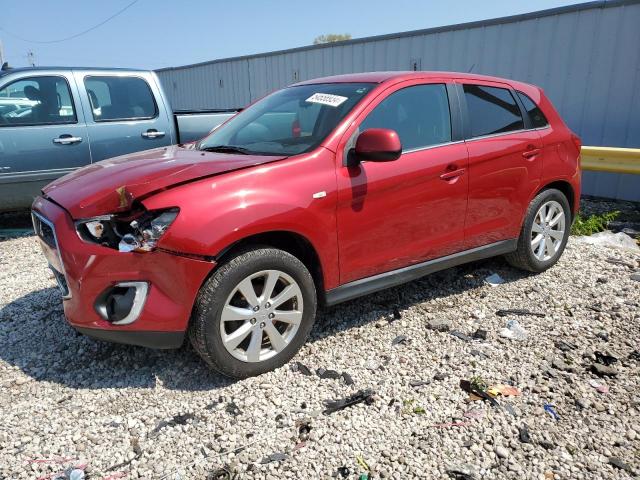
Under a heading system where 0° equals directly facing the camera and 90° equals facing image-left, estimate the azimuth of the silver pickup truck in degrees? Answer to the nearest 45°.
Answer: approximately 90°

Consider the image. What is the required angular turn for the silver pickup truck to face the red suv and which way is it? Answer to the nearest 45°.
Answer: approximately 90° to its left

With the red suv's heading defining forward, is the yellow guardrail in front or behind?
behind

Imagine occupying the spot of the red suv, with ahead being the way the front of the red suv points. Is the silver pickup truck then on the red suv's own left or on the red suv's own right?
on the red suv's own right

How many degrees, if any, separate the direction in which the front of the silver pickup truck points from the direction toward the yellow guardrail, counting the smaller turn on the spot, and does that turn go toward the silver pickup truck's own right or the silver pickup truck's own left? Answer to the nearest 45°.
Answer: approximately 180°

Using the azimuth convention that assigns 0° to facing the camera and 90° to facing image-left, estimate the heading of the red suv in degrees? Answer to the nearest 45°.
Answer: approximately 45°
